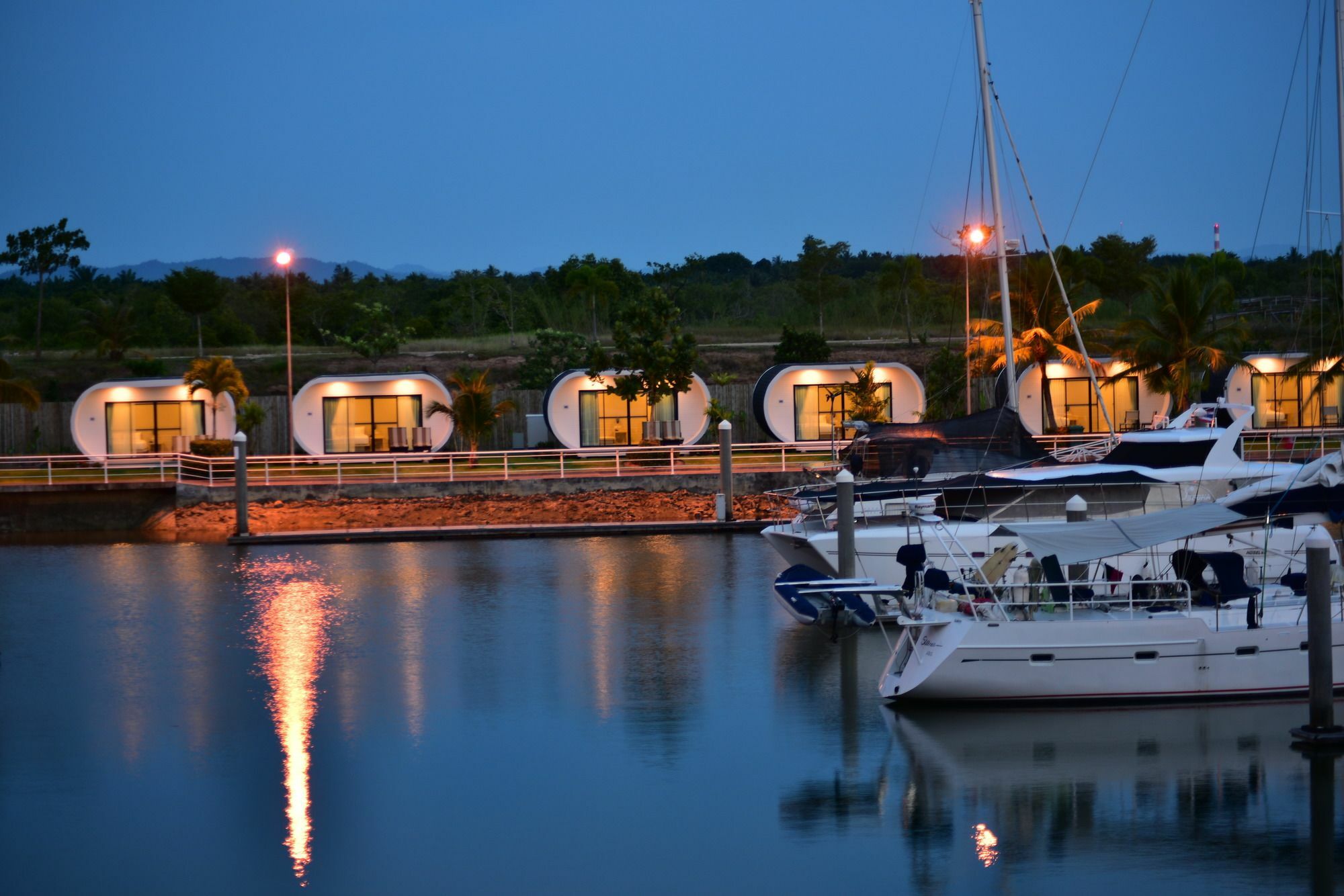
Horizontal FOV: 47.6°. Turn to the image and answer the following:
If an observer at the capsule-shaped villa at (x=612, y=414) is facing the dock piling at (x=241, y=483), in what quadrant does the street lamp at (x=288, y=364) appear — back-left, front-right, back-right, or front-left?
front-right

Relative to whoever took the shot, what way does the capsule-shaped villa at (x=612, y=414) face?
facing the viewer

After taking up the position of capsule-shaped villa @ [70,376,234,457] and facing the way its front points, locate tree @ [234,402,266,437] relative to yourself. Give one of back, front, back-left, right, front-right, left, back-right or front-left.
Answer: left

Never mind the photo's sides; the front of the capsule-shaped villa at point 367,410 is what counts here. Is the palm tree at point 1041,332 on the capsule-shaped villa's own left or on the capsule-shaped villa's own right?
on the capsule-shaped villa's own left

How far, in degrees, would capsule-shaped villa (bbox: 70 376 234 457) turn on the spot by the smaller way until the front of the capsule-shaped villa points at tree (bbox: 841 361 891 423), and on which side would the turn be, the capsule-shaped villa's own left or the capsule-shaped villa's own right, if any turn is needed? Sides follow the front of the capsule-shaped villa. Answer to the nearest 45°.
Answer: approximately 45° to the capsule-shaped villa's own left

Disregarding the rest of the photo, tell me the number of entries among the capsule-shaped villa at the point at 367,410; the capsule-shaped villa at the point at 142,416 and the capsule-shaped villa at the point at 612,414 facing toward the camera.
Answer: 3

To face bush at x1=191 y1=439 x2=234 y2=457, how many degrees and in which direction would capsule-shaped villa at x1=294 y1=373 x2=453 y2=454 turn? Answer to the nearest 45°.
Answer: approximately 45° to its right

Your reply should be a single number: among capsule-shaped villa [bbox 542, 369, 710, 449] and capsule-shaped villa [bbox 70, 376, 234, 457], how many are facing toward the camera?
2

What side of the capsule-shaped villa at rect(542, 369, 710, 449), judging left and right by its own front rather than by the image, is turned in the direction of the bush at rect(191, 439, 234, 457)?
right

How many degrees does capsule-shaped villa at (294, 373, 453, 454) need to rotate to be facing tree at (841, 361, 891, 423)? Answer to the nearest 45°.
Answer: approximately 90° to its left

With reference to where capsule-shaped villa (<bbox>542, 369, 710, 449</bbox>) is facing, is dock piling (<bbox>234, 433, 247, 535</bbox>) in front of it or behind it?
in front

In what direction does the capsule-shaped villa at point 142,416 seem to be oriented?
toward the camera

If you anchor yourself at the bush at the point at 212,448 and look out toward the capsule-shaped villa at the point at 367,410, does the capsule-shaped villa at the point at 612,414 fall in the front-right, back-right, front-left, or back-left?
front-right

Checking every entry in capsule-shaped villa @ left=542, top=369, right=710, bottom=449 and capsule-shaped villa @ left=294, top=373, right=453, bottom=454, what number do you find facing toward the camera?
2

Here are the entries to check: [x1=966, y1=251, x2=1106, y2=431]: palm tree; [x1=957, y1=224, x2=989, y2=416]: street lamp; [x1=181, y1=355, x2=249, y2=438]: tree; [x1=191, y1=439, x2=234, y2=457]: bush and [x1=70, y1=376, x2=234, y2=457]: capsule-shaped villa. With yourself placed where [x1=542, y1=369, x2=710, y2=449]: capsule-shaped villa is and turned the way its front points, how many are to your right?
3

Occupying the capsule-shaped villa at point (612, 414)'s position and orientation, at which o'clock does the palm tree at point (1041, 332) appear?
The palm tree is roughly at 9 o'clock from the capsule-shaped villa.

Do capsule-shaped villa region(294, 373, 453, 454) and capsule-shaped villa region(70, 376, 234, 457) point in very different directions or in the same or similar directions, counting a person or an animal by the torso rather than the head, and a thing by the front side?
same or similar directions
